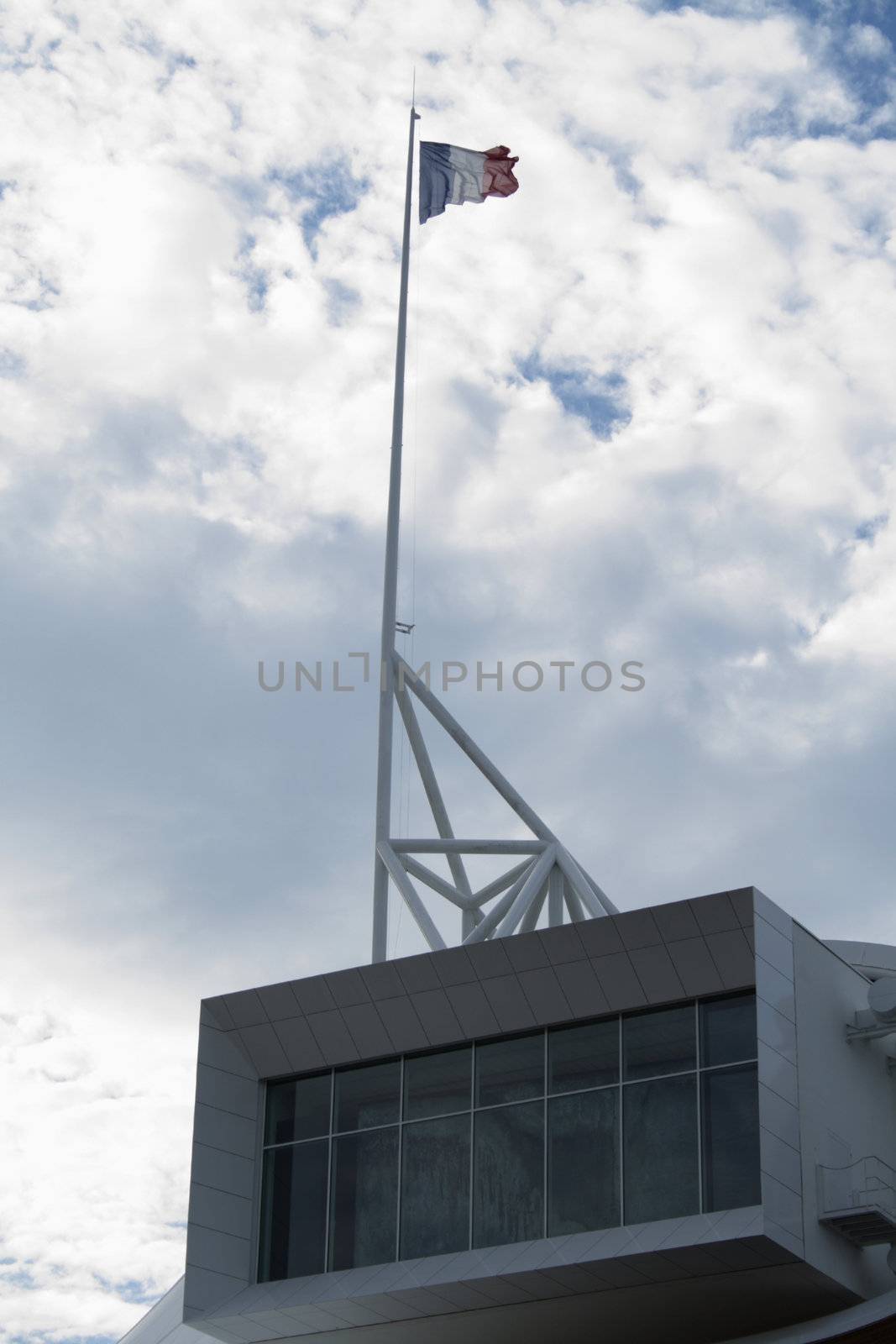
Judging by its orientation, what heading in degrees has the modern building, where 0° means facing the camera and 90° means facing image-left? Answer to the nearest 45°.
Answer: approximately 45°
